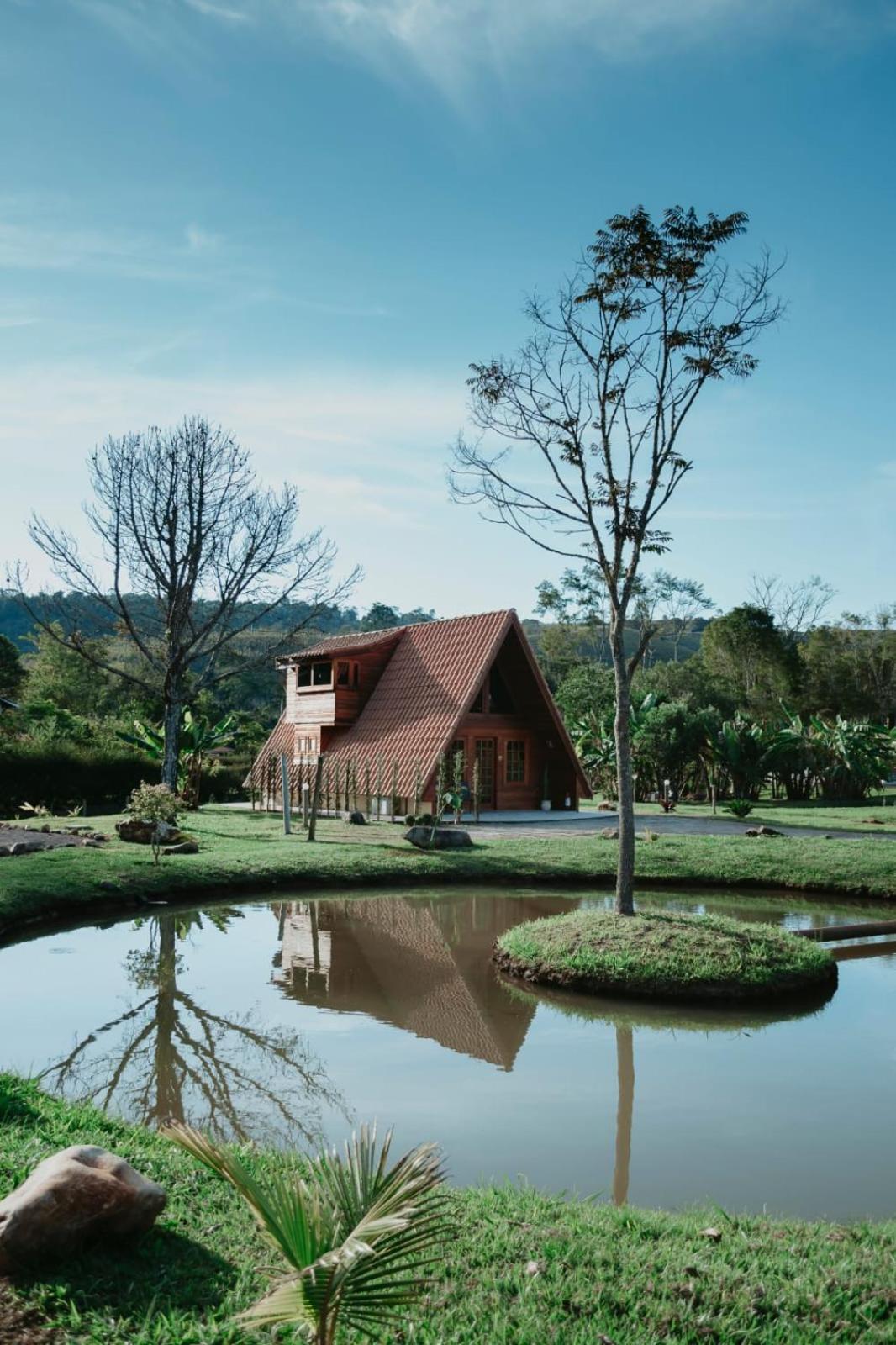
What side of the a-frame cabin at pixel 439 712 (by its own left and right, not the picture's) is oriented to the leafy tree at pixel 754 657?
left

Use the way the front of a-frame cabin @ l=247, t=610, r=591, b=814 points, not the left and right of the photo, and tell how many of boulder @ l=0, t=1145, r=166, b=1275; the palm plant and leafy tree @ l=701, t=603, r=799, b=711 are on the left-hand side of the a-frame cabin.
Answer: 1

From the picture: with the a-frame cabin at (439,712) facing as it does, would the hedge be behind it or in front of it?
behind

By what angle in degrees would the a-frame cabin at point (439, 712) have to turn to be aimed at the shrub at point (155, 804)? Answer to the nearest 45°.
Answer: approximately 90° to its right

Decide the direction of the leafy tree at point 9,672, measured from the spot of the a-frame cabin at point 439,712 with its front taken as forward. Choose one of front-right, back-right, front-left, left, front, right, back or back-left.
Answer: back

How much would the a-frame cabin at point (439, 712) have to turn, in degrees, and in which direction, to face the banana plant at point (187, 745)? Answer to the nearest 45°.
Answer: approximately 135° to its right

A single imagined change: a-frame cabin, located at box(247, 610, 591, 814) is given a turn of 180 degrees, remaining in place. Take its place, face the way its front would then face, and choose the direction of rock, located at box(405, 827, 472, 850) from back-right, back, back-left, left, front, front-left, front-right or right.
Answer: back-left

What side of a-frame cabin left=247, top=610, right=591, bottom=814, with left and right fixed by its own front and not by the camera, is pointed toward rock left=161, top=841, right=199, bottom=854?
right

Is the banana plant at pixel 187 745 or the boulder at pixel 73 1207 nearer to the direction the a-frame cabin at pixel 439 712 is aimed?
the boulder

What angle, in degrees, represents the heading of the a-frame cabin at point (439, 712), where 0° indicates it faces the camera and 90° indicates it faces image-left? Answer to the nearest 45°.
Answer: approximately 315°

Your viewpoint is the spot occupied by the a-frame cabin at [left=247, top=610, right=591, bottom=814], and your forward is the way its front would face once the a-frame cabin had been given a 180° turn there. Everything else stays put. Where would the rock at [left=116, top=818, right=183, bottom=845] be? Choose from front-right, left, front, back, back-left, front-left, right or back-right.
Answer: left

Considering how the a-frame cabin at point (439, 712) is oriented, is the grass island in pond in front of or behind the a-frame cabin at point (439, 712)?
in front

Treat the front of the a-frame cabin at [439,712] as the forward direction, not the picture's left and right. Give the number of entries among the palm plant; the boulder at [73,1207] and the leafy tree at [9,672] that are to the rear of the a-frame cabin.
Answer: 1

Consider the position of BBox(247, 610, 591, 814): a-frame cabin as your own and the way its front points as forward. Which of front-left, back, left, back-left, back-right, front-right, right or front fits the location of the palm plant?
front-right
